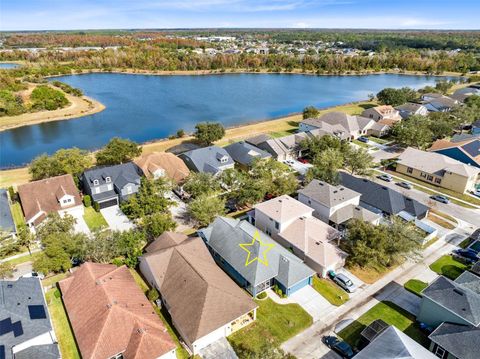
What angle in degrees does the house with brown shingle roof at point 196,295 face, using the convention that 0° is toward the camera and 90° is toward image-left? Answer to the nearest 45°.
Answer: approximately 315°

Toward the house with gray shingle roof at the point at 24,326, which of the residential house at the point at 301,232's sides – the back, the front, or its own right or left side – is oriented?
right

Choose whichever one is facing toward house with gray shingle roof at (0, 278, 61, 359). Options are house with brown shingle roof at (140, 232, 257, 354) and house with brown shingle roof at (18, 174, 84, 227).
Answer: house with brown shingle roof at (18, 174, 84, 227)

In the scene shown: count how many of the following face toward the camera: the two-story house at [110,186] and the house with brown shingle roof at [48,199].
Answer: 2

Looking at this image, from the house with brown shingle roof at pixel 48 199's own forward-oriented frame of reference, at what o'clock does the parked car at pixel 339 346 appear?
The parked car is roughly at 11 o'clock from the house with brown shingle roof.

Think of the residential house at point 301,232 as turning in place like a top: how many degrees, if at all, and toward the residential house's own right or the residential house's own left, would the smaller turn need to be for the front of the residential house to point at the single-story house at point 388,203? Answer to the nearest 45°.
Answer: approximately 90° to the residential house's own left

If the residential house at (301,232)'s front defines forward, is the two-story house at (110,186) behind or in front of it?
behind

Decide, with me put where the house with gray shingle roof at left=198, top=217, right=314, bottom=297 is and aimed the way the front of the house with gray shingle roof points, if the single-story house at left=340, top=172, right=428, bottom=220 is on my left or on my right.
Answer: on my left
